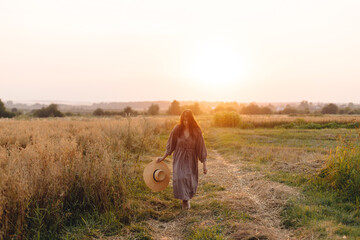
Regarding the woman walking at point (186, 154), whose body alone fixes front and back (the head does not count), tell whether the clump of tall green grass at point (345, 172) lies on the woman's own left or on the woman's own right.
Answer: on the woman's own left

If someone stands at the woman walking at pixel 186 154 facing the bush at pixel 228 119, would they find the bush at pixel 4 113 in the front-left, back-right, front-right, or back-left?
front-left

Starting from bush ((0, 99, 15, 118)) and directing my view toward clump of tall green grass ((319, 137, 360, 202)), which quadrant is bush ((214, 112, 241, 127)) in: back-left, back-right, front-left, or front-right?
front-left

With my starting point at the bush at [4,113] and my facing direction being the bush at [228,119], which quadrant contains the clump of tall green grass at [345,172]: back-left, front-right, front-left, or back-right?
front-right

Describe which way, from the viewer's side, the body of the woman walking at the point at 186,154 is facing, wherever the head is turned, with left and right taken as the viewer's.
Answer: facing the viewer

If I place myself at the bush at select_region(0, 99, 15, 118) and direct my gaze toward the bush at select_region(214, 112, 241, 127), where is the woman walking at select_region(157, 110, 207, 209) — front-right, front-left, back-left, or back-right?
front-right

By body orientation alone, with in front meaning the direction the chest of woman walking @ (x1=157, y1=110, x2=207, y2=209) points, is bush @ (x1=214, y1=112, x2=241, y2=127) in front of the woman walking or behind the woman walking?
behind
